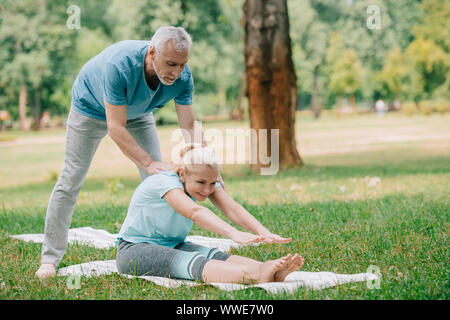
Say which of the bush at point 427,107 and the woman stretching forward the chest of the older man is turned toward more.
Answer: the woman stretching forward

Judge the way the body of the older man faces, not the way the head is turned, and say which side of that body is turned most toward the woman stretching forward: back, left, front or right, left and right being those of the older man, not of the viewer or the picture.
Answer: front

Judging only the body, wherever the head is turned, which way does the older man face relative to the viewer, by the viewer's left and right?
facing the viewer and to the right of the viewer

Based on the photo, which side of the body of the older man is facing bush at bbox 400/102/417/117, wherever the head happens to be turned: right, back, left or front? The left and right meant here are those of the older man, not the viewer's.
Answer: left

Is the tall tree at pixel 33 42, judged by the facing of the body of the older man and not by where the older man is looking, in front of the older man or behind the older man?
behind

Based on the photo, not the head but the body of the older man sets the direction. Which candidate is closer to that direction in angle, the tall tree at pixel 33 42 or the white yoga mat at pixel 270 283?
the white yoga mat

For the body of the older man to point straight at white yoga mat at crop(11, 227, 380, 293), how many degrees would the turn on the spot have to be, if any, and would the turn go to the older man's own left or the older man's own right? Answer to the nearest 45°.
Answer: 0° — they already face it

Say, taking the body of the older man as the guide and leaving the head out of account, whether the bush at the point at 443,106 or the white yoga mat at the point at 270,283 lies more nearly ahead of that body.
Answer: the white yoga mat

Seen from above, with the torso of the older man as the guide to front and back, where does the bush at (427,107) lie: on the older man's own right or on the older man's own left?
on the older man's own left

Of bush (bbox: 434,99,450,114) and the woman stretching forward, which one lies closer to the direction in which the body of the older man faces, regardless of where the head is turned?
the woman stretching forward

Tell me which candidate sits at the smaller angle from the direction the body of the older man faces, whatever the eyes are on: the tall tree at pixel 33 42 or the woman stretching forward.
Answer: the woman stretching forward

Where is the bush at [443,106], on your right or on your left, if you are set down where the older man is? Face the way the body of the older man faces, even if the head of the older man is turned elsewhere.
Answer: on your left

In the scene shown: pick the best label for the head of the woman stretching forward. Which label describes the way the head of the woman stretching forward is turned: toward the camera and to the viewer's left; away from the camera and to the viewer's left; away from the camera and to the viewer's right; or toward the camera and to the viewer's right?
toward the camera and to the viewer's right
